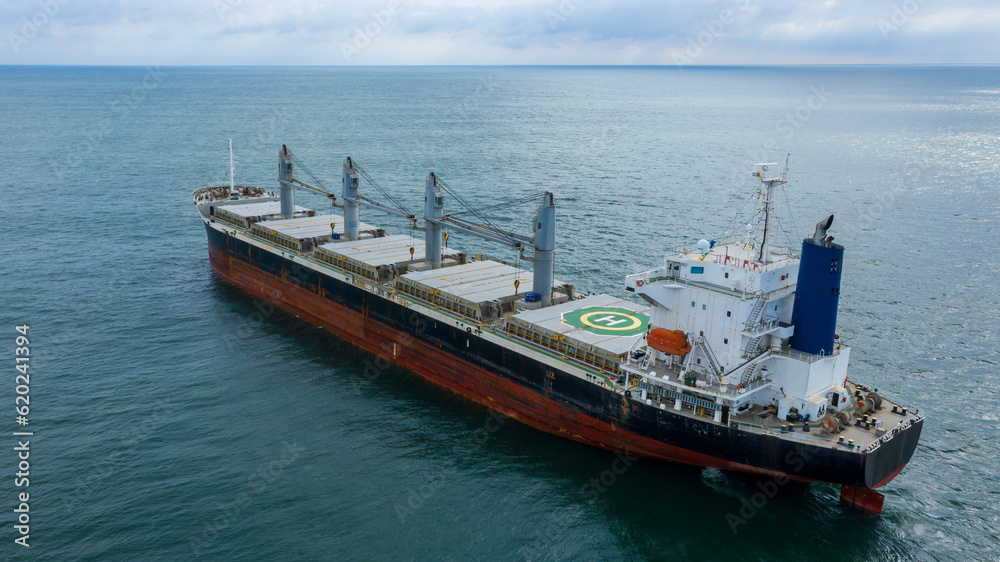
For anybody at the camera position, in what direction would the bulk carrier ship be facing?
facing away from the viewer and to the left of the viewer
